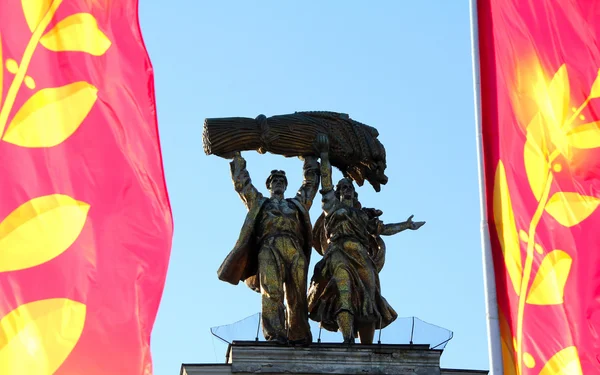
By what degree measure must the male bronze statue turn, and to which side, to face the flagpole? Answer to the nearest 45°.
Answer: approximately 45° to its left

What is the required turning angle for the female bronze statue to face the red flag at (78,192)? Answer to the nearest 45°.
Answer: approximately 45° to its right

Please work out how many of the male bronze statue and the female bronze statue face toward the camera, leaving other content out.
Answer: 2

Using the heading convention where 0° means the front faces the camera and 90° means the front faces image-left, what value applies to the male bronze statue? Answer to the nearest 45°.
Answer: approximately 0°

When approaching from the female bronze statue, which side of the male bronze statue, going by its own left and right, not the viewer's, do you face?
left

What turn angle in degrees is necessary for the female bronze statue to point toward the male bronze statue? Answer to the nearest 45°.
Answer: approximately 90° to its right

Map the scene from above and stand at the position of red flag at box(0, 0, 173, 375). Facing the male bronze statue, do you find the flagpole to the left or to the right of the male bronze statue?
right

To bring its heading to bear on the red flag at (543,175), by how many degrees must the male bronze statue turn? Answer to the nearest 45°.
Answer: approximately 45° to its left
